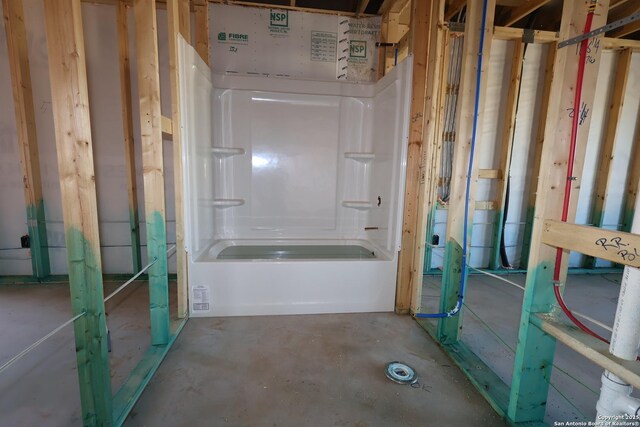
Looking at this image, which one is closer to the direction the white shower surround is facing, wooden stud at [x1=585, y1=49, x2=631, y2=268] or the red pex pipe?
the red pex pipe

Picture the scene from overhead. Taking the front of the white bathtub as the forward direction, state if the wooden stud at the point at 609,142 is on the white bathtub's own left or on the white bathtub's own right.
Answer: on the white bathtub's own left

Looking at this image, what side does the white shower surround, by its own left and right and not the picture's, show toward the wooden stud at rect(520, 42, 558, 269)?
left

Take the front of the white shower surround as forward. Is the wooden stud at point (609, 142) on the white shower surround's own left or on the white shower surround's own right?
on the white shower surround's own left

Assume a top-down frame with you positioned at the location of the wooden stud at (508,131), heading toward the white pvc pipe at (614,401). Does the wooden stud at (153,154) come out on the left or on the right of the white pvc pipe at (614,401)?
right

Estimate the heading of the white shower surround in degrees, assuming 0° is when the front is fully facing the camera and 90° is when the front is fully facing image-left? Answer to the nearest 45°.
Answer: approximately 0°

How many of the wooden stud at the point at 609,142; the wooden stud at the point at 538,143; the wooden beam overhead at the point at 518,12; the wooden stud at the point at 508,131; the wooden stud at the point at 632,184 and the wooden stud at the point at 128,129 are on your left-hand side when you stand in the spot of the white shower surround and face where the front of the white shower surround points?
5

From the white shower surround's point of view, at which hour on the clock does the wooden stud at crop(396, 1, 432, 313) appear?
The wooden stud is roughly at 10 o'clock from the white shower surround.

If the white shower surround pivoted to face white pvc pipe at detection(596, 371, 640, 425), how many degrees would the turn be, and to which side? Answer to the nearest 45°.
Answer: approximately 45° to its left

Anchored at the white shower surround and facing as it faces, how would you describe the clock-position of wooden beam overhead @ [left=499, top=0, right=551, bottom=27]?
The wooden beam overhead is roughly at 9 o'clock from the white shower surround.
